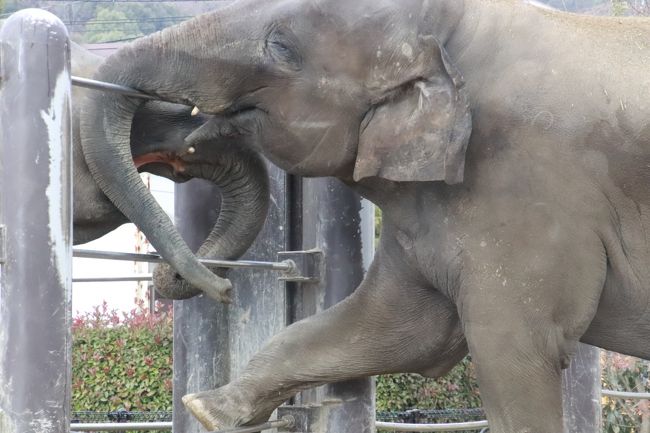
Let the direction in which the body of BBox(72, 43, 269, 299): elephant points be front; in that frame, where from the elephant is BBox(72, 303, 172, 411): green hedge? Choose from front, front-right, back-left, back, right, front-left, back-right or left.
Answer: left

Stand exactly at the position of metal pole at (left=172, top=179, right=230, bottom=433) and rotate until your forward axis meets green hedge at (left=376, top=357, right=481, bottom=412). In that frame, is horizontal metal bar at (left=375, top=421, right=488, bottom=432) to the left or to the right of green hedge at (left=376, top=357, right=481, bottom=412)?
right

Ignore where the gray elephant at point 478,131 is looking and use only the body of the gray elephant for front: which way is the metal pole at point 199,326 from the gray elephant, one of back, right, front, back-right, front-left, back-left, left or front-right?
front-right

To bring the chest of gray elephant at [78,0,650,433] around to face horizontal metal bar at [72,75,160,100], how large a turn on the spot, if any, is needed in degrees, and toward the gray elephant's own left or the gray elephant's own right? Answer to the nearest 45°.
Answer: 0° — it already faces it

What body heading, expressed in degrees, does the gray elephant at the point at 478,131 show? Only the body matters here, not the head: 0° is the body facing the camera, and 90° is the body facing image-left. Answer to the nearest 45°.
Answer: approximately 90°

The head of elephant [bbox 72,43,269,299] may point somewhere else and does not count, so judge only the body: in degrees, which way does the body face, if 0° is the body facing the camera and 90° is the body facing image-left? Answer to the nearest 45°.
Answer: approximately 270°

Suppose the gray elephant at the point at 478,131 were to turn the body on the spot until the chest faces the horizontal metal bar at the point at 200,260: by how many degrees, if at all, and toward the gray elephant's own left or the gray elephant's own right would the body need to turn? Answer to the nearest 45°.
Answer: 0° — it already faces it
